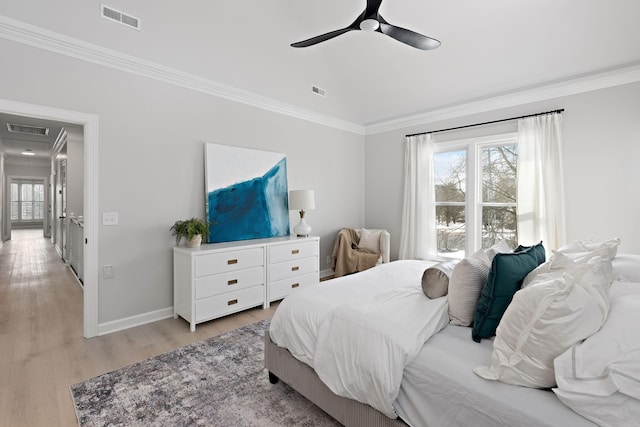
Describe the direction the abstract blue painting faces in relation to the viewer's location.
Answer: facing the viewer and to the right of the viewer

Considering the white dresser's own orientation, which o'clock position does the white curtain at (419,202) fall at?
The white curtain is roughly at 10 o'clock from the white dresser.

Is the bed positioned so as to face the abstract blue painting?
yes

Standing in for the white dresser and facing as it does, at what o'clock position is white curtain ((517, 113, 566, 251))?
The white curtain is roughly at 11 o'clock from the white dresser.

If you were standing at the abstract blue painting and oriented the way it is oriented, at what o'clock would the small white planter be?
The small white planter is roughly at 3 o'clock from the abstract blue painting.

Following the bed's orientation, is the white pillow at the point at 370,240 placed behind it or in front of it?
in front

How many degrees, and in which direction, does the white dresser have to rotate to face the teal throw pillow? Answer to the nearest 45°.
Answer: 0° — it already faces it

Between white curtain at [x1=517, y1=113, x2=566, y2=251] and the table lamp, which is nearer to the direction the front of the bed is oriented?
the table lamp

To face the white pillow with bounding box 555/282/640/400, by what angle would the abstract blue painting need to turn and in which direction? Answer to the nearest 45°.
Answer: approximately 45° to its right

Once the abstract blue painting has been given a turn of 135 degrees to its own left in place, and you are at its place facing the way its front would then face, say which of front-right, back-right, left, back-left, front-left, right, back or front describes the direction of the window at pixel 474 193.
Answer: right

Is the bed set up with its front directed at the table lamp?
yes

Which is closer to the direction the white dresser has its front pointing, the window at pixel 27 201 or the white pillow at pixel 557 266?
the white pillow

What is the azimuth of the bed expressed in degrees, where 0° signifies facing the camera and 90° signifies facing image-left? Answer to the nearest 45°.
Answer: approximately 135°

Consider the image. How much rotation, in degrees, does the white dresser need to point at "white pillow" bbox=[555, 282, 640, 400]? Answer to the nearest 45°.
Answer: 0° — it already faces it

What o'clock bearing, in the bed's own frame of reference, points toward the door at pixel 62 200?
The door is roughly at 11 o'clock from the bed.
